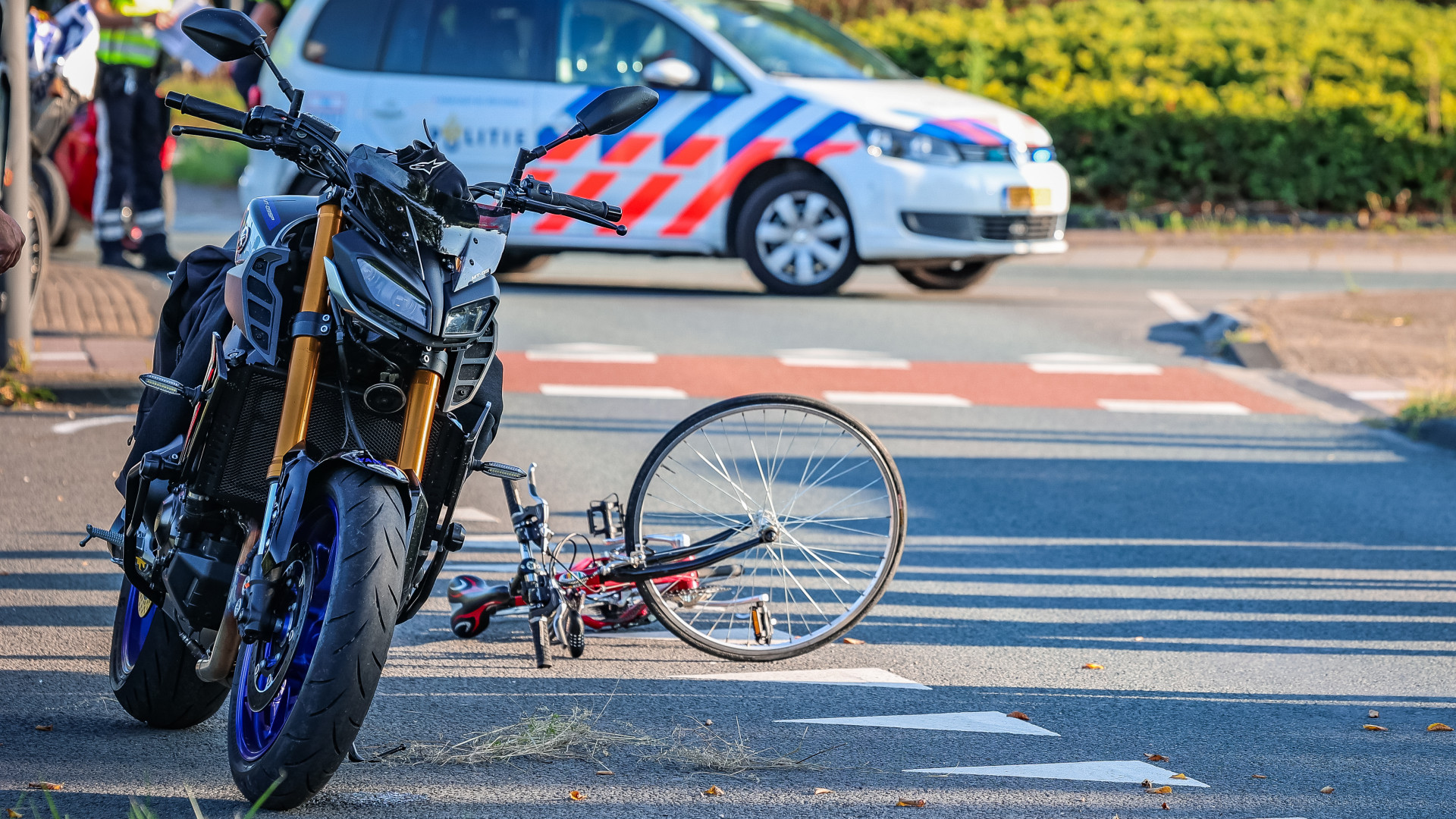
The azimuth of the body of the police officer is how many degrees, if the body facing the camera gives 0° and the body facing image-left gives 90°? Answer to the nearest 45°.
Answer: approximately 315°

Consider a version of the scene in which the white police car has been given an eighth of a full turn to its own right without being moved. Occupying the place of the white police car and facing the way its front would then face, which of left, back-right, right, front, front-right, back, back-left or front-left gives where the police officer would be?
right

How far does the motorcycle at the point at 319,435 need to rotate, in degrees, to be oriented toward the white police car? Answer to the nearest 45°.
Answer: approximately 135° to its left

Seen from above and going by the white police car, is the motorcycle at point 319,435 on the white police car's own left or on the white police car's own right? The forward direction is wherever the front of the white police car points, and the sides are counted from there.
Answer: on the white police car's own right

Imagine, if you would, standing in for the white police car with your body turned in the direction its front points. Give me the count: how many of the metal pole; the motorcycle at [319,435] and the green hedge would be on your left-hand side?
1

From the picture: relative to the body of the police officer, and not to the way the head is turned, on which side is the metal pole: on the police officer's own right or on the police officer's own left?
on the police officer's own right

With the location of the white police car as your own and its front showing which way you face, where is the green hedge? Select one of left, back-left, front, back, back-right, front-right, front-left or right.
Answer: left

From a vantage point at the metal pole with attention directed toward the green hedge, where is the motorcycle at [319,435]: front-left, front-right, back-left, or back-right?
back-right

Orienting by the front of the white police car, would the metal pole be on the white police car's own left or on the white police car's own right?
on the white police car's own right
